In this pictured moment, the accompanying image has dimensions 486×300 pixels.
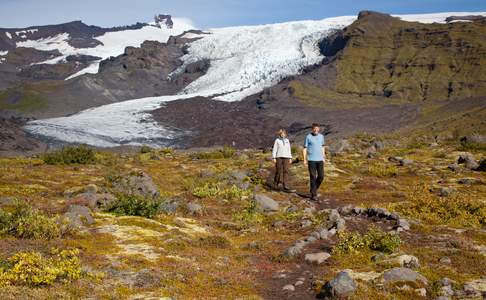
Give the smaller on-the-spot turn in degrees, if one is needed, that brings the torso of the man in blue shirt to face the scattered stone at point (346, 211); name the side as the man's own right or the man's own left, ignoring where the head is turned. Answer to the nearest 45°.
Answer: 0° — they already face it

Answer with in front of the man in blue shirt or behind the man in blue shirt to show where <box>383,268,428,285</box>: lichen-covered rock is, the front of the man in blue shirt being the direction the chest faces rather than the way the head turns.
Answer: in front

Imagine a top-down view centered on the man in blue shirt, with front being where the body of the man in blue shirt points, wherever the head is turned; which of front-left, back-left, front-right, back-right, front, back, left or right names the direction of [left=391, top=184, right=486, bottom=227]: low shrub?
front-left

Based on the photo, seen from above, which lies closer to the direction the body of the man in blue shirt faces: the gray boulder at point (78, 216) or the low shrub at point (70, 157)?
the gray boulder

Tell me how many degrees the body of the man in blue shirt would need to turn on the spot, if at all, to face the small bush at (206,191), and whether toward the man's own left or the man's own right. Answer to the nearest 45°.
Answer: approximately 90° to the man's own right

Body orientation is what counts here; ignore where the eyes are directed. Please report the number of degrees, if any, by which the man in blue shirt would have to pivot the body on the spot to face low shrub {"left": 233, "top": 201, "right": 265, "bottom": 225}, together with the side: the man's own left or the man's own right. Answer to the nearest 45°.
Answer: approximately 45° to the man's own right

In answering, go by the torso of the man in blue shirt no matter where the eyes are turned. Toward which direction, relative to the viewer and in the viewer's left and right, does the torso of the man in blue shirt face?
facing the viewer

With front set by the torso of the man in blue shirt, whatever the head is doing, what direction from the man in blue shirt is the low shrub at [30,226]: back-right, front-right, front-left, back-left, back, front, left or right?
front-right

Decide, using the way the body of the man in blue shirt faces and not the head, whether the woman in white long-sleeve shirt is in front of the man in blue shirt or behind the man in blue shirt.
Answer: behind

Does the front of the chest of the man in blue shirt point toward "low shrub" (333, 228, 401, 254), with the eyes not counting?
yes

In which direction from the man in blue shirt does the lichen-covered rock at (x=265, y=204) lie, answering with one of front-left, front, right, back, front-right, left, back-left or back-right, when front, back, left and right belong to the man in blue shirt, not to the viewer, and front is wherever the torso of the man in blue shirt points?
front-right

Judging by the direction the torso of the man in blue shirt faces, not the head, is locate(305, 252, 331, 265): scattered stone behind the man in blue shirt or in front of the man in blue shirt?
in front

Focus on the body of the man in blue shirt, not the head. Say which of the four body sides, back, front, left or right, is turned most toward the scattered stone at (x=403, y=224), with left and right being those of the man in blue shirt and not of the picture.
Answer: front

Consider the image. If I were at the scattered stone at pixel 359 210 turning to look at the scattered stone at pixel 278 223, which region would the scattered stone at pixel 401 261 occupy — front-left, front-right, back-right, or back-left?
front-left

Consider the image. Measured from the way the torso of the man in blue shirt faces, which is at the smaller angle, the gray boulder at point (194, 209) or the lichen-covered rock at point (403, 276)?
the lichen-covered rock
